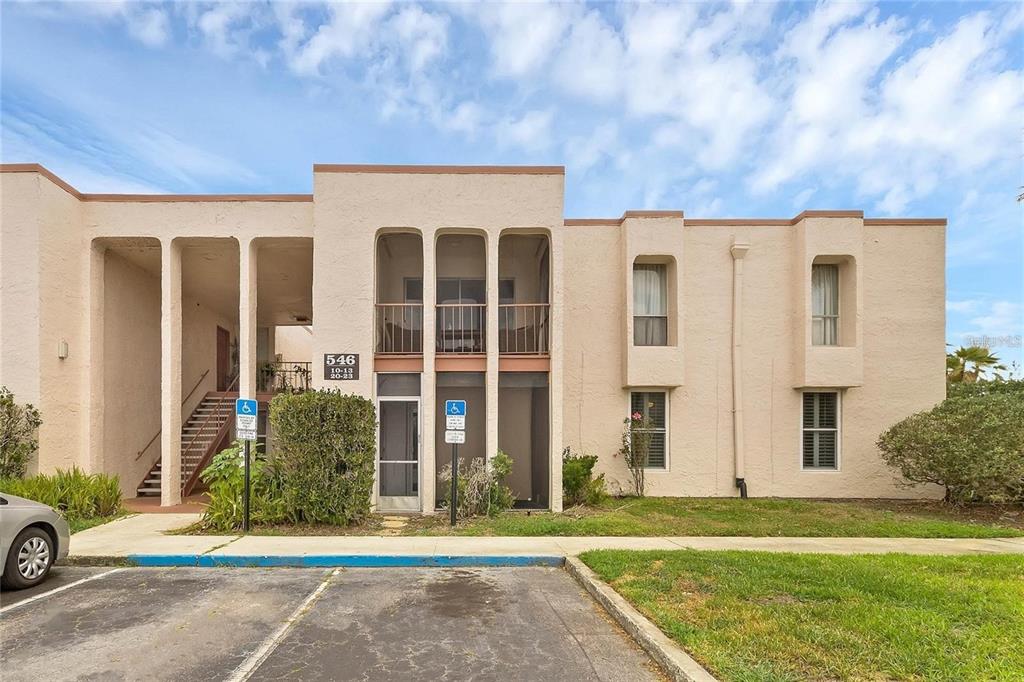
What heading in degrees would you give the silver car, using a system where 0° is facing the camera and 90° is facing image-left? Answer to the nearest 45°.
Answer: approximately 225°

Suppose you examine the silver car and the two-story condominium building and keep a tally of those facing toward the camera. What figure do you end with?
1

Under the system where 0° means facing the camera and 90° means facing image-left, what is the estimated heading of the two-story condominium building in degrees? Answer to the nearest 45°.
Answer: approximately 0°

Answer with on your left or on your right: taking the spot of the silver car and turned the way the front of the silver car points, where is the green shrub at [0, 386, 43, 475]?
on your left

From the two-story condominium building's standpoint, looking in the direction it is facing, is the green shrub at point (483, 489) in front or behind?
in front
